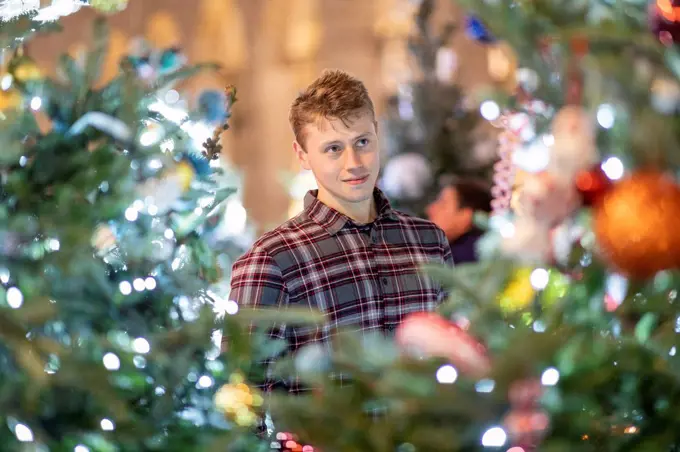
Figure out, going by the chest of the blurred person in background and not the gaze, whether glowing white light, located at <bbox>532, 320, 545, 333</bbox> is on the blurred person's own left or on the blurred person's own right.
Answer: on the blurred person's own left

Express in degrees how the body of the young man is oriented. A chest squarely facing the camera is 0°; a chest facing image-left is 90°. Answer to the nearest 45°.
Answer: approximately 315°

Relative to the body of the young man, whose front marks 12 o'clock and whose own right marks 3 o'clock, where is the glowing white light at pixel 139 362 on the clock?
The glowing white light is roughly at 2 o'clock from the young man.
